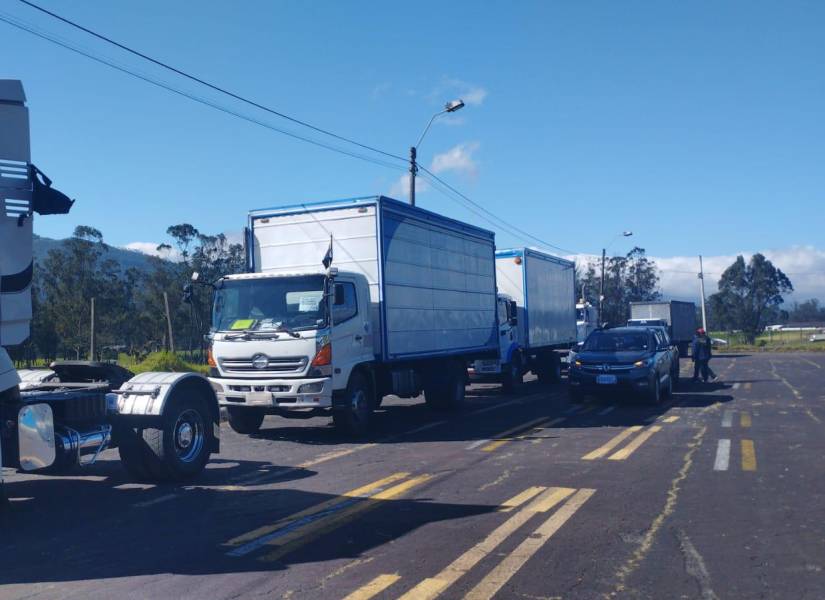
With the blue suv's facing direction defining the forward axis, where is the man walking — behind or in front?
behind

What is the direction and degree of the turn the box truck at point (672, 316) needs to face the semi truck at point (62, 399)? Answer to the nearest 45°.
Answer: approximately 45° to its left

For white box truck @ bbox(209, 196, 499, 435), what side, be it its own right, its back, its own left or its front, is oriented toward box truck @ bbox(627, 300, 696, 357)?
back

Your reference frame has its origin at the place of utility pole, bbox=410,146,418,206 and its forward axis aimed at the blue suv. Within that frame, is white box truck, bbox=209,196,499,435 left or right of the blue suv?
right

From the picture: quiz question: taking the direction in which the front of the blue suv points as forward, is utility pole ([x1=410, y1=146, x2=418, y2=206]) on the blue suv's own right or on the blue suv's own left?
on the blue suv's own right

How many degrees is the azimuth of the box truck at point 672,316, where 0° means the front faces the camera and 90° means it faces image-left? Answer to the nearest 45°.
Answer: approximately 45°

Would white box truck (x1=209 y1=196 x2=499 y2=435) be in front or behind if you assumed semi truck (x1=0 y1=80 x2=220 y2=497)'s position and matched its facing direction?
behind

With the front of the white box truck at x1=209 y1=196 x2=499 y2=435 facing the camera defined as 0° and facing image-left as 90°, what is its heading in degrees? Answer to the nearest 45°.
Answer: approximately 45°
